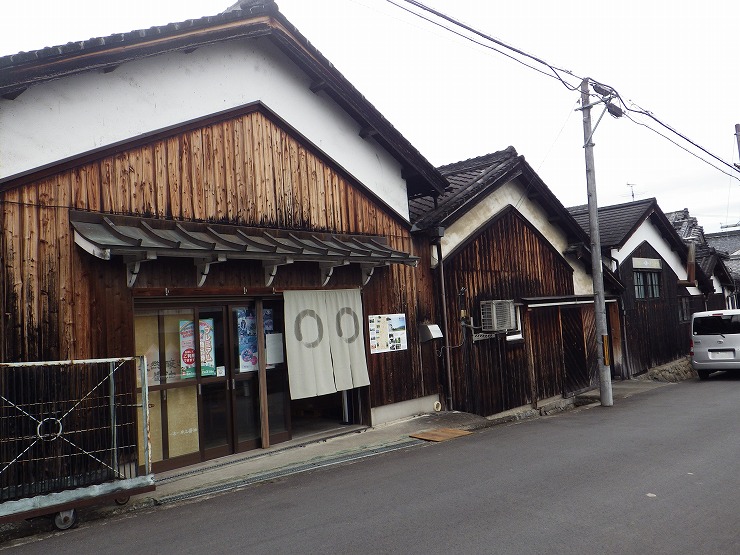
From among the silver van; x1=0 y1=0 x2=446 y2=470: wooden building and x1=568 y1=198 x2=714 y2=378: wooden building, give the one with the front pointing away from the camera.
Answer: the silver van

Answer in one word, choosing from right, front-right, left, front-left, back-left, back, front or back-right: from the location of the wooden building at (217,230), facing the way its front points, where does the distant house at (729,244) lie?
left

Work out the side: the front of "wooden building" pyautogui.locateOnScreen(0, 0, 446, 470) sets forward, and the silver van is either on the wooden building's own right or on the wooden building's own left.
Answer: on the wooden building's own left

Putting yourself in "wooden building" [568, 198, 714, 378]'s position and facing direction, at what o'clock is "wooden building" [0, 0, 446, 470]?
"wooden building" [0, 0, 446, 470] is roughly at 2 o'clock from "wooden building" [568, 198, 714, 378].

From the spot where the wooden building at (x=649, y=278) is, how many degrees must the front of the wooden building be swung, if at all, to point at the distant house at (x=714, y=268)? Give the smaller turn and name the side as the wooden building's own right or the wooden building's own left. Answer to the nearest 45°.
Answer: approximately 135° to the wooden building's own left

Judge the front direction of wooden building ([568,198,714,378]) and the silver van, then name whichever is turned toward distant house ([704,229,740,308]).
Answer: the silver van

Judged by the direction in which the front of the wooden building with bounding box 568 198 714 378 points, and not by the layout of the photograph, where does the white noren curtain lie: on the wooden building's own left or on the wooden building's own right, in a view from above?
on the wooden building's own right

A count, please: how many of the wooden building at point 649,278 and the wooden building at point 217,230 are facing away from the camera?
0

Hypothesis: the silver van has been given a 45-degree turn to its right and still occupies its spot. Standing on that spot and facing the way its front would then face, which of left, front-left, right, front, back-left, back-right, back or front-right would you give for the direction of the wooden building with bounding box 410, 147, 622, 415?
back

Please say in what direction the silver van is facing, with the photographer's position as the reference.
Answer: facing away from the viewer

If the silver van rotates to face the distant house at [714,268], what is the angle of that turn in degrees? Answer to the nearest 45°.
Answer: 0° — it already faces it

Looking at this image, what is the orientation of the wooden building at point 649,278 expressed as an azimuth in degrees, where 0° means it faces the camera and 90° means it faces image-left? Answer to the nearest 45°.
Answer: approximately 315°

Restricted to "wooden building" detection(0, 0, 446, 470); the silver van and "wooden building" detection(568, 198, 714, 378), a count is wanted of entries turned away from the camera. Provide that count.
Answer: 1

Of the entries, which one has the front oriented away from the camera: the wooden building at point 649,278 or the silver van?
the silver van

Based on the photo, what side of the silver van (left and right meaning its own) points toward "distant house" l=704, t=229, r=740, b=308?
front

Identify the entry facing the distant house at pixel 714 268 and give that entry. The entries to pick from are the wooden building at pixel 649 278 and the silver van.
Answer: the silver van

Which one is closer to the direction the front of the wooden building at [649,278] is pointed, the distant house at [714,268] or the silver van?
the silver van

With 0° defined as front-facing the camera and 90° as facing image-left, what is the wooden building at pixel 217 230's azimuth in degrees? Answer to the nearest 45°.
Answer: approximately 315°
